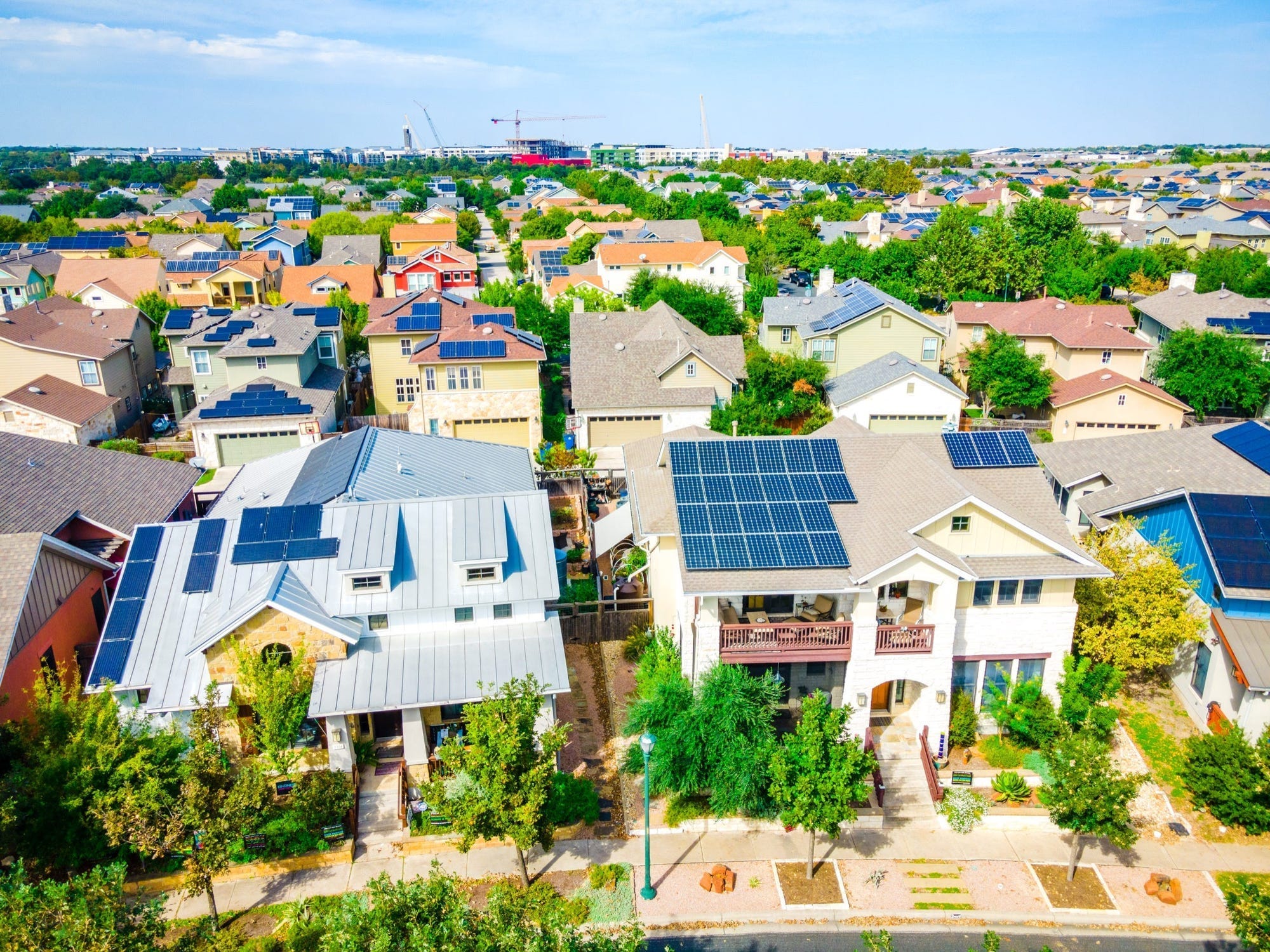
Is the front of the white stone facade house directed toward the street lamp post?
no

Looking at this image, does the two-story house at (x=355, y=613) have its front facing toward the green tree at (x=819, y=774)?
no

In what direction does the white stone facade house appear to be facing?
toward the camera

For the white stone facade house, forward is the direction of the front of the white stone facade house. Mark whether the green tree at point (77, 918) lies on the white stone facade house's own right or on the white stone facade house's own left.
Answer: on the white stone facade house's own right

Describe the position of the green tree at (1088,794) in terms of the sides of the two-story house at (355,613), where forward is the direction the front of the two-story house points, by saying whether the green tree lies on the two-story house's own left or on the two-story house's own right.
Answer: on the two-story house's own left

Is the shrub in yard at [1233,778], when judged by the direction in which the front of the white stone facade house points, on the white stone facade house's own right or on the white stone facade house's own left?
on the white stone facade house's own left

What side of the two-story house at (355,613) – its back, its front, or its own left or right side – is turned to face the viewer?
front

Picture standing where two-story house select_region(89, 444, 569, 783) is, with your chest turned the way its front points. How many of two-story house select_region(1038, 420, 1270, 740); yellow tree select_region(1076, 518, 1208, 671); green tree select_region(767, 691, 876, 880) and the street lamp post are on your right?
0

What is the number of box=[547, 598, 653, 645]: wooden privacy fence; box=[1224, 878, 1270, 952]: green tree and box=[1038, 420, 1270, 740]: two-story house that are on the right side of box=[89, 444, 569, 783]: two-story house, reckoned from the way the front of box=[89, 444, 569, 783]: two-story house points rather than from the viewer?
0

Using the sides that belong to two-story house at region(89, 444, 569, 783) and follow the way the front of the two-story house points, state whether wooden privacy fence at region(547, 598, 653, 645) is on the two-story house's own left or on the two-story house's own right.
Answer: on the two-story house's own left

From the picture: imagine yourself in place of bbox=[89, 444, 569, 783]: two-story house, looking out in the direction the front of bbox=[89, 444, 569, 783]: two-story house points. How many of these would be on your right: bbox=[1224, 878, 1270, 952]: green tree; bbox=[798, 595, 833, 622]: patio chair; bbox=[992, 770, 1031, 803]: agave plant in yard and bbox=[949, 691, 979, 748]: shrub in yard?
0

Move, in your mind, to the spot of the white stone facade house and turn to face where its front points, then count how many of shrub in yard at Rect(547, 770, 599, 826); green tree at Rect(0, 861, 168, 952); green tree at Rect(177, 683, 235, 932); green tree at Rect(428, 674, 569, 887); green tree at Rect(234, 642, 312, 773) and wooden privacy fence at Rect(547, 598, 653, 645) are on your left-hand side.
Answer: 0

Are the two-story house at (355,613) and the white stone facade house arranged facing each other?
no

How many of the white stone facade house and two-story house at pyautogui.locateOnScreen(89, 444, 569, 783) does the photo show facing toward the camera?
2

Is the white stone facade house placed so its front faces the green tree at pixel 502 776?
no

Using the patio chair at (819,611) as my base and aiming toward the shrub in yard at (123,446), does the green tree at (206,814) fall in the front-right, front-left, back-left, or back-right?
front-left

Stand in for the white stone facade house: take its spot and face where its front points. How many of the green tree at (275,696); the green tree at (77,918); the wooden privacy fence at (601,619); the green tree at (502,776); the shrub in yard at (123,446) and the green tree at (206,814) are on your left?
0
